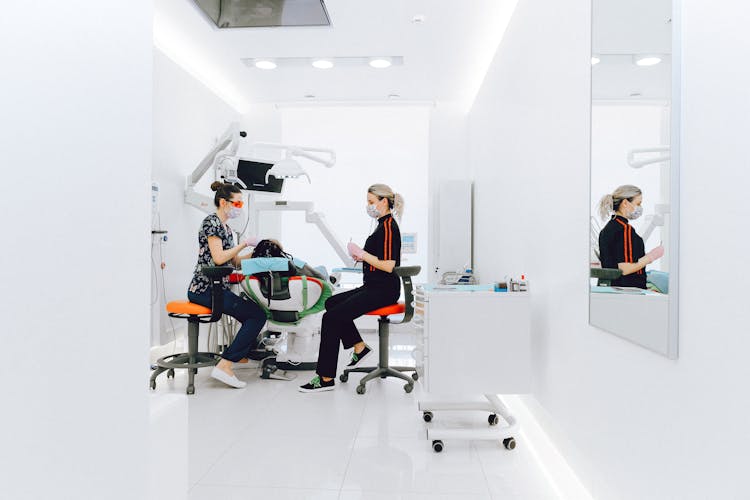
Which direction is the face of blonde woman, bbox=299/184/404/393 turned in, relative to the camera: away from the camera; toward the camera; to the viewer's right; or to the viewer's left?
to the viewer's left

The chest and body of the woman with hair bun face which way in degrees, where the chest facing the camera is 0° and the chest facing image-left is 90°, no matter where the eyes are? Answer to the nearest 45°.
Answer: approximately 270°

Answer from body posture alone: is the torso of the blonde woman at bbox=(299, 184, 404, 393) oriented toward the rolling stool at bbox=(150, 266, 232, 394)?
yes

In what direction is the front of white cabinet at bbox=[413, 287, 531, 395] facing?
to the viewer's left

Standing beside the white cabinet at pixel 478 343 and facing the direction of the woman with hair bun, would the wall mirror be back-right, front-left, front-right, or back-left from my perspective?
back-left

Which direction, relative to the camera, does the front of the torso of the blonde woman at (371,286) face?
to the viewer's left

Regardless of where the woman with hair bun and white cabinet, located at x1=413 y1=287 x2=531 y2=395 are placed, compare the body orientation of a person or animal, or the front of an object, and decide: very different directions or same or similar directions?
very different directions
